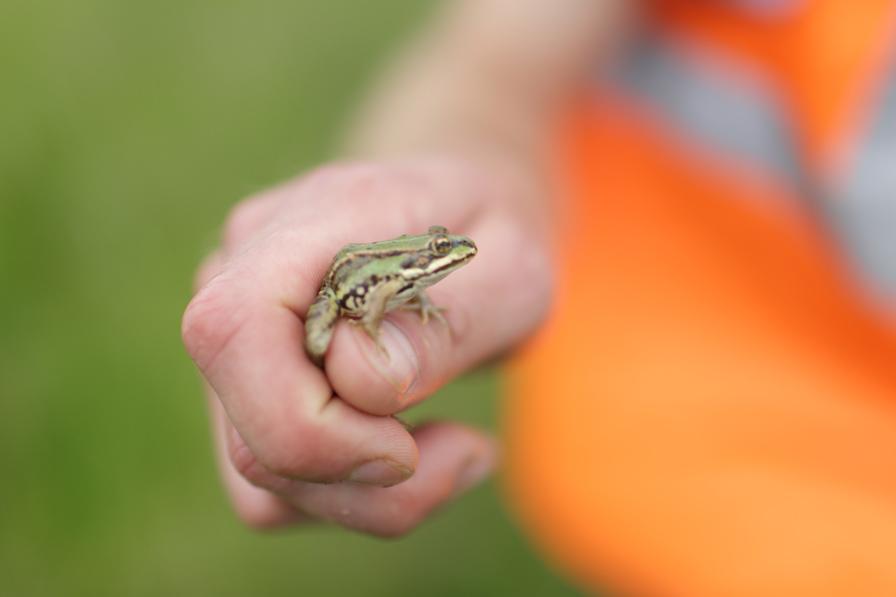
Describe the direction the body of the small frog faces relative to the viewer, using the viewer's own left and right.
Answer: facing to the right of the viewer
